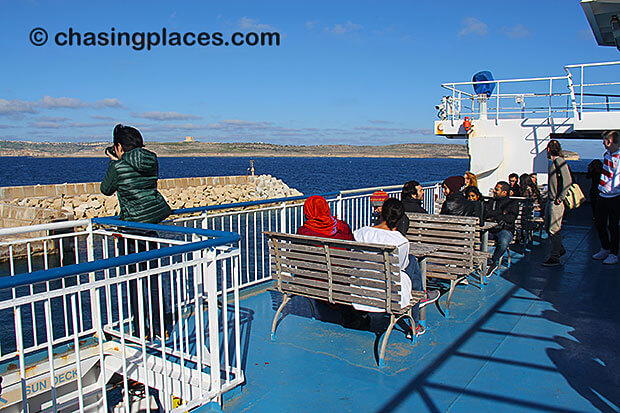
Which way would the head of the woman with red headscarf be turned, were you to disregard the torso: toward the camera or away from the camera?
away from the camera

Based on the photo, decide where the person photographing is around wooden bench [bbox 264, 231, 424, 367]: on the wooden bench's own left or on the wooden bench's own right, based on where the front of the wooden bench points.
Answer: on the wooden bench's own left

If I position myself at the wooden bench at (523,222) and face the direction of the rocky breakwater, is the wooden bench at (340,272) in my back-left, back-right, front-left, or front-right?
back-left

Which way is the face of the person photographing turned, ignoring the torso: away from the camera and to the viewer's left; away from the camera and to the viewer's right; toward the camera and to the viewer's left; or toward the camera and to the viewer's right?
away from the camera and to the viewer's left
